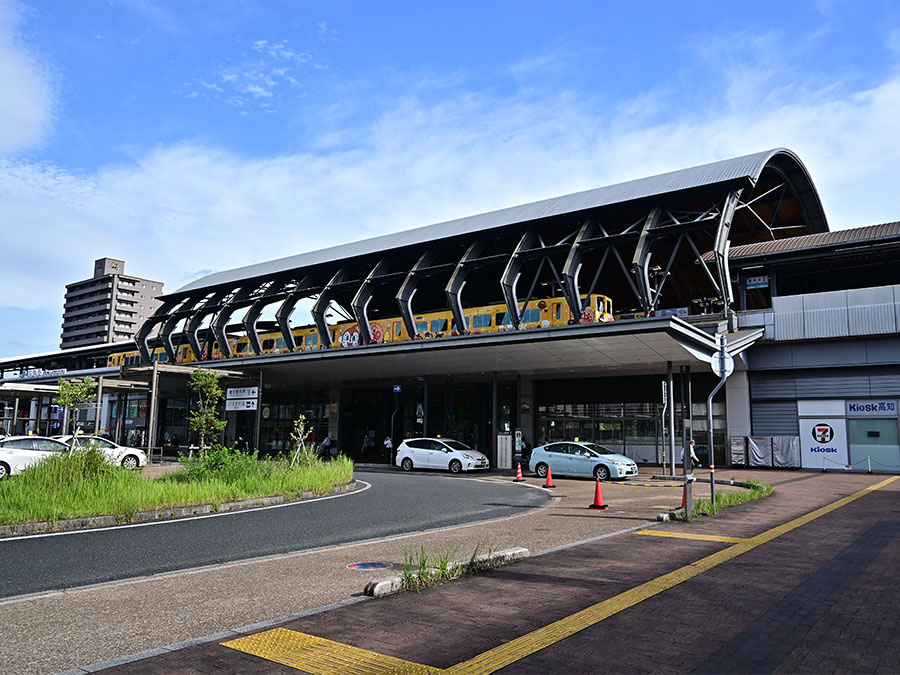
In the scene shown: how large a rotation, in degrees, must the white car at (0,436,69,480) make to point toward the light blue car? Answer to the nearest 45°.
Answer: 0° — it already faces it

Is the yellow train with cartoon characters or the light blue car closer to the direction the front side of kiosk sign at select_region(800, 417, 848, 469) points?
the light blue car

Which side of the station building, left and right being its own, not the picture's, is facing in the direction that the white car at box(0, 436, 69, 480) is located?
front

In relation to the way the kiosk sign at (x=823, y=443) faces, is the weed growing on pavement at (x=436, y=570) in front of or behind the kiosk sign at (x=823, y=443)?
in front

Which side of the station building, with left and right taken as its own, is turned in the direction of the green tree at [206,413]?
front

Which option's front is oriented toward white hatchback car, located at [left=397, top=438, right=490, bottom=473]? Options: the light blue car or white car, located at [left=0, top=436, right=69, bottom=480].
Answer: the white car

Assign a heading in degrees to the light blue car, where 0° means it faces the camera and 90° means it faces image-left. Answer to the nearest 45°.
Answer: approximately 315°

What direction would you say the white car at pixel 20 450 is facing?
to the viewer's right

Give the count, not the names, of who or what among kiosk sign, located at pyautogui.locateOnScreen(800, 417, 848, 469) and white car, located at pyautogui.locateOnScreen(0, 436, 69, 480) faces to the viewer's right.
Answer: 1

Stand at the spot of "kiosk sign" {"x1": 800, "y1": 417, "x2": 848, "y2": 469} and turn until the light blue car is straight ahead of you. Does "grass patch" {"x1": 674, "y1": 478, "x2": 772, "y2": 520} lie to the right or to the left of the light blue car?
left
